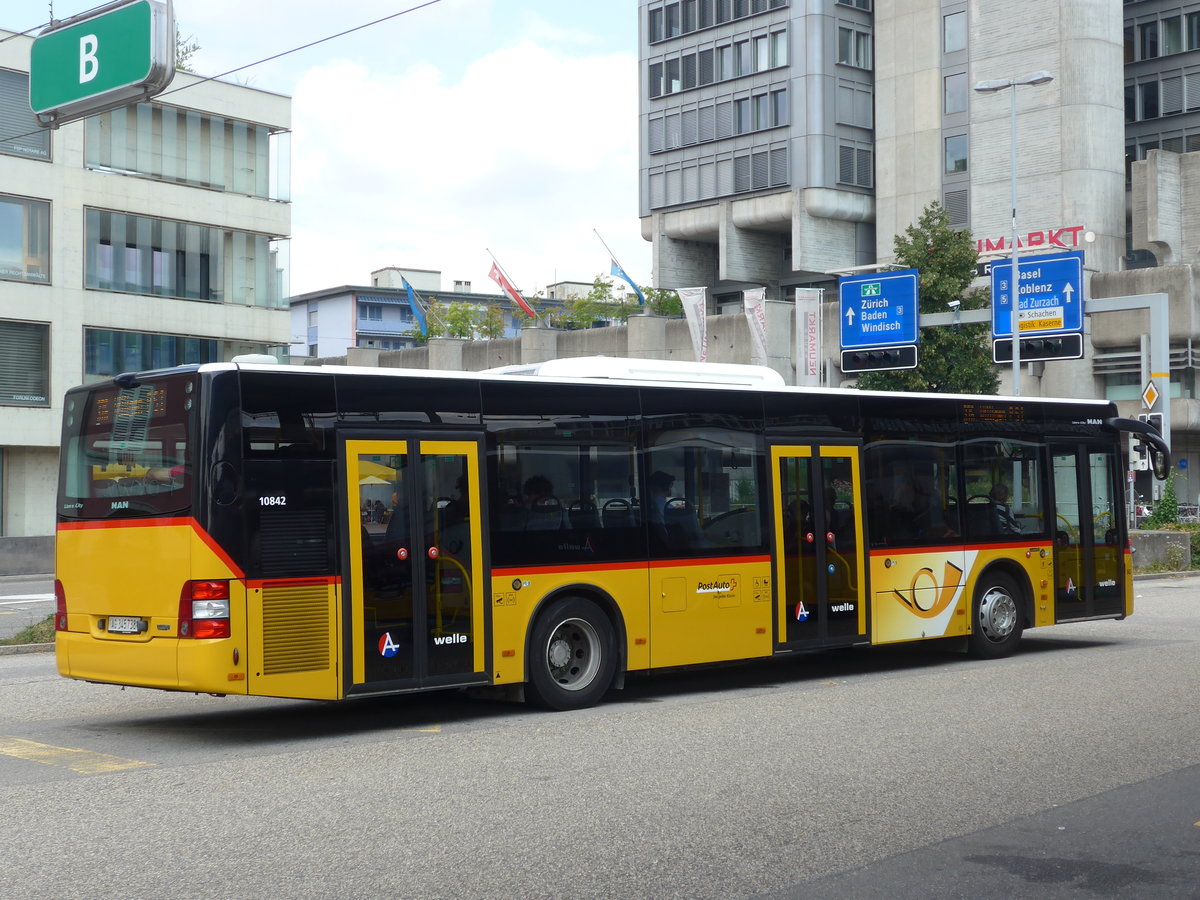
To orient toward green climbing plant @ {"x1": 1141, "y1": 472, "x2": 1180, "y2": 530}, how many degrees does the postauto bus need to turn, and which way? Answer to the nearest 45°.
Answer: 0° — it already faces it

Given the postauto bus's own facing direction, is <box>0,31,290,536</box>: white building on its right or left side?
on its left

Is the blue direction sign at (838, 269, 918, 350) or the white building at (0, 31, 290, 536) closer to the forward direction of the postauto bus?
the blue direction sign

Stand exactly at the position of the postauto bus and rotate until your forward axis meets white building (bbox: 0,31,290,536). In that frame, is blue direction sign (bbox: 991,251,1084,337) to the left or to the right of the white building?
right

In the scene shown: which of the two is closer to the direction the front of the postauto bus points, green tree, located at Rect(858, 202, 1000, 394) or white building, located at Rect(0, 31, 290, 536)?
the green tree

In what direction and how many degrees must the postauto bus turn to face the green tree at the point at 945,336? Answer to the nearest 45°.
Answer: approximately 45° to its left

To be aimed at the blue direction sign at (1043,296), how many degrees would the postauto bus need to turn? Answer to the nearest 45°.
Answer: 0° — it already faces it

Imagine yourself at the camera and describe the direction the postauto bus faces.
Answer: facing away from the viewer and to the right of the viewer

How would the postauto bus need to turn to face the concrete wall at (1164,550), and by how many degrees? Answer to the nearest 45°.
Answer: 0° — it already faces it

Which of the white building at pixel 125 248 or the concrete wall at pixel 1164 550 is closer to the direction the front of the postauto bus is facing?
the concrete wall
